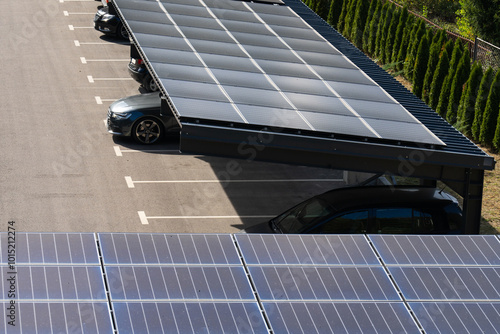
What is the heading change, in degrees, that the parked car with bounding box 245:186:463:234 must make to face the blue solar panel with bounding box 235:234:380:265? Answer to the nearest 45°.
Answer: approximately 90° to its left

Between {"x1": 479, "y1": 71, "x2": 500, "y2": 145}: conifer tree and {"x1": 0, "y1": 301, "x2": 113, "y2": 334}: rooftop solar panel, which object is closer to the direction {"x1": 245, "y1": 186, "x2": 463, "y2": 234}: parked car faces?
the rooftop solar panel

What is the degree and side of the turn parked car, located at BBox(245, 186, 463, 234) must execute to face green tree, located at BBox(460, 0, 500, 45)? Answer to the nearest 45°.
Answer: approximately 90° to its right

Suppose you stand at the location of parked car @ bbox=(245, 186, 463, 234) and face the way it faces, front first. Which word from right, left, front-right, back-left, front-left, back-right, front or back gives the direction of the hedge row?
right

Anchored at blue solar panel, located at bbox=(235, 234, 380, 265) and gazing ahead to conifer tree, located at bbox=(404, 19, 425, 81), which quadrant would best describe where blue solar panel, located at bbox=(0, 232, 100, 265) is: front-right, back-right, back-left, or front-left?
back-left

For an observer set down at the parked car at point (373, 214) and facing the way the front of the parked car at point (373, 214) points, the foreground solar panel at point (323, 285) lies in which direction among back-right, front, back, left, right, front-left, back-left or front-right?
left

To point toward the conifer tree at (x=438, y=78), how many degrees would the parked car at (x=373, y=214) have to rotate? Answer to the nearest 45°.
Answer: approximately 90° to its right

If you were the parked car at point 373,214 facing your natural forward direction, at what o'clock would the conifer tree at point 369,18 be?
The conifer tree is roughly at 3 o'clock from the parked car.

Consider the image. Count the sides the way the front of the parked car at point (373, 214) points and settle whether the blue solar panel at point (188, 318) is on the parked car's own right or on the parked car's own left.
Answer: on the parked car's own left

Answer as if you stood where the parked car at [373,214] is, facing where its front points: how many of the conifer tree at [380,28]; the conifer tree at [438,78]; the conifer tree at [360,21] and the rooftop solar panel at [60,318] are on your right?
3

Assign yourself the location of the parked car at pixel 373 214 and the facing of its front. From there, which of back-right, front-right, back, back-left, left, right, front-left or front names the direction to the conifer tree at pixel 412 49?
right

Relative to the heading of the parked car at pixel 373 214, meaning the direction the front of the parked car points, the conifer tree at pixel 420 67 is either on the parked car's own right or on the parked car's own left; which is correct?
on the parked car's own right

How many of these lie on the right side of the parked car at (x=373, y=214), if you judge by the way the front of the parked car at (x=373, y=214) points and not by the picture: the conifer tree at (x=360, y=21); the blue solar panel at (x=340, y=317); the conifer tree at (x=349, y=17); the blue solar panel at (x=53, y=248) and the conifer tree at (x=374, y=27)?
3

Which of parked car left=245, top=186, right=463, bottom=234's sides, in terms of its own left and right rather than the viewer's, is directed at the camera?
left

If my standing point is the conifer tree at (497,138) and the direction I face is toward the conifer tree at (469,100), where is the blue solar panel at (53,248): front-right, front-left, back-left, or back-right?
back-left

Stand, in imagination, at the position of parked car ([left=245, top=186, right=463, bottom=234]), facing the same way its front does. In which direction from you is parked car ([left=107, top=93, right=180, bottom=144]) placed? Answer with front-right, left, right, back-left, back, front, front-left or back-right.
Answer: front-right

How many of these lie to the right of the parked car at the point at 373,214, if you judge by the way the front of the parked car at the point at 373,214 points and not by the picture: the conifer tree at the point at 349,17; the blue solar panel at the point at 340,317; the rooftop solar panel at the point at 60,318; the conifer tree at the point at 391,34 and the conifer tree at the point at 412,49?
3

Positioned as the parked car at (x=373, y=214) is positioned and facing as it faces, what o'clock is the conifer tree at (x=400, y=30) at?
The conifer tree is roughly at 3 o'clock from the parked car.
